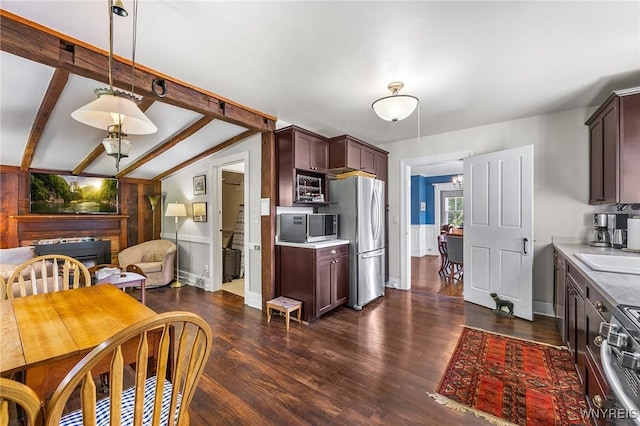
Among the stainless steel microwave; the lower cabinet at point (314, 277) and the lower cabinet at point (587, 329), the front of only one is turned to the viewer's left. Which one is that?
the lower cabinet at point (587, 329)

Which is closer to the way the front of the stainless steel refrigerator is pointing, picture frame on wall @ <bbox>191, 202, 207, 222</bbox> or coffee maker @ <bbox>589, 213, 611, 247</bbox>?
the coffee maker

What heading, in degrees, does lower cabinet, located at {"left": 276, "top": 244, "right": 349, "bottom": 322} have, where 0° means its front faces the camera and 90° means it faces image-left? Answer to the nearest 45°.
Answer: approximately 315°

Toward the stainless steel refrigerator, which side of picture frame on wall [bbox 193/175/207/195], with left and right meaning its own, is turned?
left

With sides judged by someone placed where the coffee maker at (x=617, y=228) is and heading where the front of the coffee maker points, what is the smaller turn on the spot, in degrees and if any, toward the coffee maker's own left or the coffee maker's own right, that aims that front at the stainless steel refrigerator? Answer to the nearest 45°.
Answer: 0° — it already faces it

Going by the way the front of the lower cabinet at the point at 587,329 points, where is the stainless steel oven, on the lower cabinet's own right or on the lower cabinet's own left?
on the lower cabinet's own left

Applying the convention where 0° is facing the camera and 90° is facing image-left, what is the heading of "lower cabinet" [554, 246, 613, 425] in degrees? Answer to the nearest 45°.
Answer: approximately 90°

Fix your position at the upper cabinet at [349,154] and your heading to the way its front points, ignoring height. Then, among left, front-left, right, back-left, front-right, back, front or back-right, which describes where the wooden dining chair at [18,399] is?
front-right

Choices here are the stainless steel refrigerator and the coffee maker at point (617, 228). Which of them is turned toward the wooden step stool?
the coffee maker
